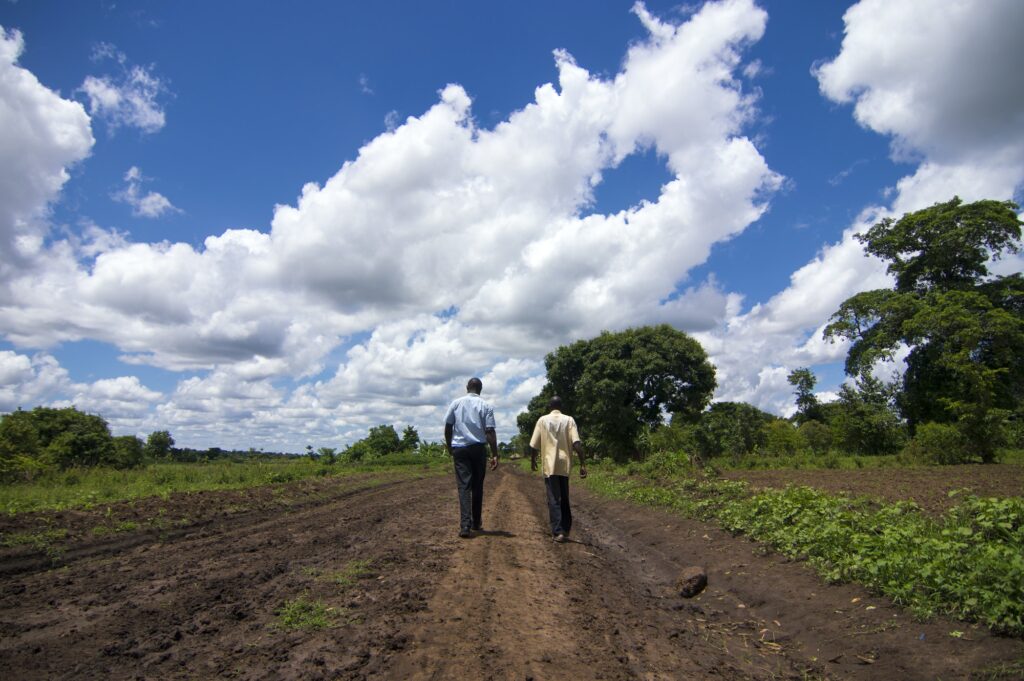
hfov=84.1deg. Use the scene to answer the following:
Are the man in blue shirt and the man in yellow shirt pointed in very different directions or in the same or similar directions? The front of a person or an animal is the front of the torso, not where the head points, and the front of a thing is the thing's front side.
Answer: same or similar directions

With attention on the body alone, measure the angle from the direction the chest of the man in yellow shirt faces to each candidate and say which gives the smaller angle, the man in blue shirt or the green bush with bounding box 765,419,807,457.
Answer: the green bush

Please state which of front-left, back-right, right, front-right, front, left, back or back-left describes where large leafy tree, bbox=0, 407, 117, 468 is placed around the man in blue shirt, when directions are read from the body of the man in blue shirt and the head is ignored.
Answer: front-left

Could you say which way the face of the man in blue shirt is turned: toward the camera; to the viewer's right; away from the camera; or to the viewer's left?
away from the camera

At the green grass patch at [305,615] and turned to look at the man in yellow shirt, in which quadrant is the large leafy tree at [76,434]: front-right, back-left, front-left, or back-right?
front-left

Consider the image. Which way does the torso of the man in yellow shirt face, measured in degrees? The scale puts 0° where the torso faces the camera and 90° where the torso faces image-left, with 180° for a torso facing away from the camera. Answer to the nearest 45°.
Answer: approximately 180°

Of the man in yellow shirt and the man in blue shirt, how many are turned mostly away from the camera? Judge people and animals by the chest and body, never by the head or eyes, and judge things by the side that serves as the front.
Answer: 2

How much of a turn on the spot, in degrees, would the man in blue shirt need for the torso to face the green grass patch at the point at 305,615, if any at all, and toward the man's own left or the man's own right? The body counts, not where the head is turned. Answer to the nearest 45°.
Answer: approximately 180°

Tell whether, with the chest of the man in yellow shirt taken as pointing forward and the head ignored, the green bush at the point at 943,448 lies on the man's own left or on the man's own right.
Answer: on the man's own right

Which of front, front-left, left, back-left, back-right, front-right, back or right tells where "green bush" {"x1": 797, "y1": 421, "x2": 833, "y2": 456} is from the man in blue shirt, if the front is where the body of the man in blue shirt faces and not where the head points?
front-right

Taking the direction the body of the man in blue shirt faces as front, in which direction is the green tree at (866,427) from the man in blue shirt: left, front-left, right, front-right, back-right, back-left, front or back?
front-right

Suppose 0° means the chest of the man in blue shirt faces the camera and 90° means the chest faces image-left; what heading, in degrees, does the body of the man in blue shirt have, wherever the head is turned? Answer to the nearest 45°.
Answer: approximately 180°
